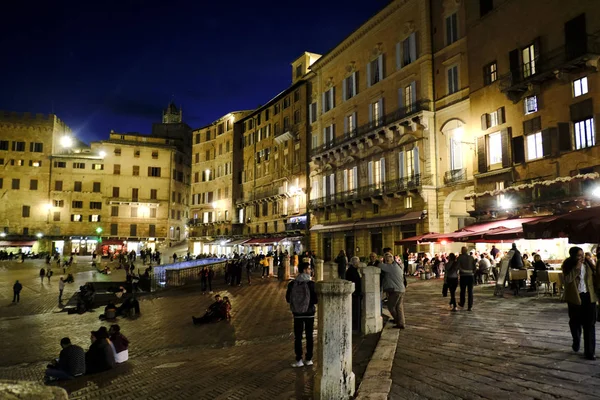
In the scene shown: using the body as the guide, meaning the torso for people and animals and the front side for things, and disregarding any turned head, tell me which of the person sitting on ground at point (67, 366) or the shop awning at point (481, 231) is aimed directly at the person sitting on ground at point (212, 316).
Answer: the shop awning

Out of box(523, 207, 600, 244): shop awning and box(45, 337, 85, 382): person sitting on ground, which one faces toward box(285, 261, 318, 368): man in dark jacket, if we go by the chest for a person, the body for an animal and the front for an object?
the shop awning

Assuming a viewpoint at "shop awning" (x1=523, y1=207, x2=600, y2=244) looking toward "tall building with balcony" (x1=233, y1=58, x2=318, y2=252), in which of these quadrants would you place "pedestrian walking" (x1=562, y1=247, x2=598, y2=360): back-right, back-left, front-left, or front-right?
back-left

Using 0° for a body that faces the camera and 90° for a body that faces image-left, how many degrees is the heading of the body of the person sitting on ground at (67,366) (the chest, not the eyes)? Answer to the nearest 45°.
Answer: approximately 90°

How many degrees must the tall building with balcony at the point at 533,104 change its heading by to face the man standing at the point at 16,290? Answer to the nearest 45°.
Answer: approximately 45° to its right

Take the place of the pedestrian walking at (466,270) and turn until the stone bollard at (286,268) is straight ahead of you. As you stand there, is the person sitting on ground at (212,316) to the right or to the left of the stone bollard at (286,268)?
left

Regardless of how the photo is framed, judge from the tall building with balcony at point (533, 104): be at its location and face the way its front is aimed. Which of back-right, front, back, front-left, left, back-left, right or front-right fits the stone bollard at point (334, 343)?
front-left

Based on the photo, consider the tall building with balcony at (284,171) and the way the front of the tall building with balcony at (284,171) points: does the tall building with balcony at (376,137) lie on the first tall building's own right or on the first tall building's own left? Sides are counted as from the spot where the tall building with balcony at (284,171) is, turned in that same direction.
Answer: on the first tall building's own left

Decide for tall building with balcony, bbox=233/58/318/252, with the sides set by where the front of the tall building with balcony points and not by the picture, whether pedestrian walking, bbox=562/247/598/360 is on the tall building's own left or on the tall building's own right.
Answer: on the tall building's own left

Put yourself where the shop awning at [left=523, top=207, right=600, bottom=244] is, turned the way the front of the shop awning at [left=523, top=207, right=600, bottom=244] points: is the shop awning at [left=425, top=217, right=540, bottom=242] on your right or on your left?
on your right

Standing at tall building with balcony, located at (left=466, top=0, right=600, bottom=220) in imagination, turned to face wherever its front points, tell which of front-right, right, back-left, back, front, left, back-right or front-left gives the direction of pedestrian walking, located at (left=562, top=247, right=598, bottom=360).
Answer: front-left

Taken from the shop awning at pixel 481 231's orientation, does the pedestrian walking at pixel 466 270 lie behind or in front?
in front
